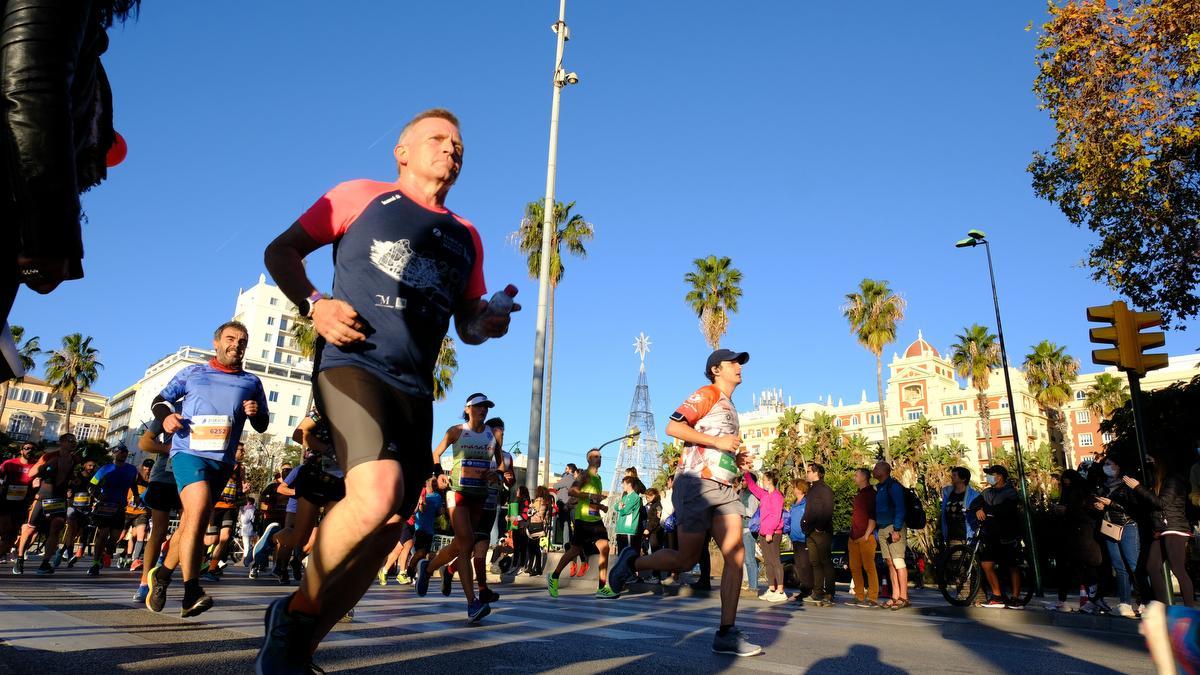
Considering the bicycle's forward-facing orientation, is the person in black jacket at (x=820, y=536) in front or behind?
in front

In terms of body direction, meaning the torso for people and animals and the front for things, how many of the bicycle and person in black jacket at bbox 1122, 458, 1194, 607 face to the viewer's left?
2

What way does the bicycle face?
to the viewer's left

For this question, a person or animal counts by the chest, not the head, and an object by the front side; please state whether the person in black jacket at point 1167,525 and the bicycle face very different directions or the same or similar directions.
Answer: same or similar directions

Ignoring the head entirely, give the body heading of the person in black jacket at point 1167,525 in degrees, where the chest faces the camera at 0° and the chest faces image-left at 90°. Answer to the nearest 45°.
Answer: approximately 90°

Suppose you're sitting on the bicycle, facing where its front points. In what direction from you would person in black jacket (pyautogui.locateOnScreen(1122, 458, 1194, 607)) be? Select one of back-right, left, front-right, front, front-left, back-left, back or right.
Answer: back-left

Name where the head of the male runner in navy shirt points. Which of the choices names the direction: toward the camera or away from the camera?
toward the camera

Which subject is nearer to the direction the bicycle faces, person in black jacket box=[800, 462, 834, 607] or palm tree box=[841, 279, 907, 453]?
the person in black jacket

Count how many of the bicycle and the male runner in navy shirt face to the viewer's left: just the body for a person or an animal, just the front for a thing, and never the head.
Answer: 1

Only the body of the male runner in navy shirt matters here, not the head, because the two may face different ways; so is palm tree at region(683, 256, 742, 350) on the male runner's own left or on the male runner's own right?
on the male runner's own left

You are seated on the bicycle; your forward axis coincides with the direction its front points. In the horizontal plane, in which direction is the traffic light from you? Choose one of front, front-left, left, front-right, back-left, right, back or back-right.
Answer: back-left

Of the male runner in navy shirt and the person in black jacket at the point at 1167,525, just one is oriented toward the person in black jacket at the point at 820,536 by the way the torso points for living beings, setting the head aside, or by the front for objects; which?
the person in black jacket at the point at 1167,525
